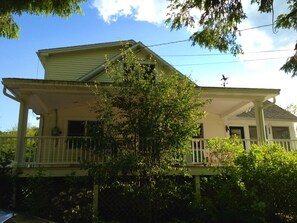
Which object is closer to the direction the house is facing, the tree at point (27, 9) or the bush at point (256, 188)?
the tree

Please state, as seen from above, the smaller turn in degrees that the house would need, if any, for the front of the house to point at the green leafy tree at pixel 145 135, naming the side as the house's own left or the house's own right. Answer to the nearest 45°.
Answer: approximately 45° to the house's own left

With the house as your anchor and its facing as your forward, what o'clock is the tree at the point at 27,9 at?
The tree is roughly at 12 o'clock from the house.

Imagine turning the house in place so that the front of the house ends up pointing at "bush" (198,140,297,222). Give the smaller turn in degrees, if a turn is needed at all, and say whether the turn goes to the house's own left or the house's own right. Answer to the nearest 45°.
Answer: approximately 45° to the house's own left

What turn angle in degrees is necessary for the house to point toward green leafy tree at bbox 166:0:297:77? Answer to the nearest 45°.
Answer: approximately 45° to its left

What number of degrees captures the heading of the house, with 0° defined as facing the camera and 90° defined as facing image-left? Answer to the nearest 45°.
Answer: approximately 0°
